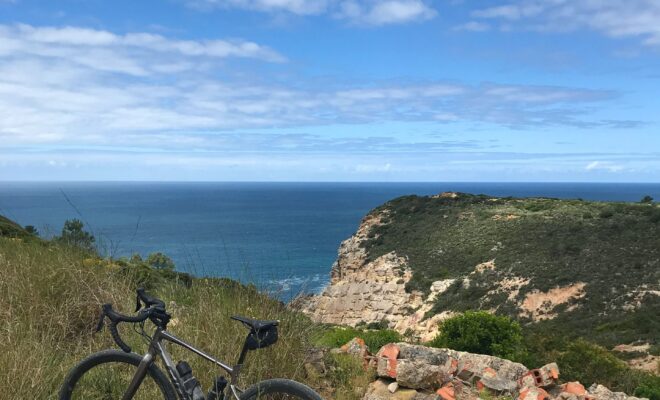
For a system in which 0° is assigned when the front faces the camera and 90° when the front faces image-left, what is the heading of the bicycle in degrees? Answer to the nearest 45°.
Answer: approximately 90°

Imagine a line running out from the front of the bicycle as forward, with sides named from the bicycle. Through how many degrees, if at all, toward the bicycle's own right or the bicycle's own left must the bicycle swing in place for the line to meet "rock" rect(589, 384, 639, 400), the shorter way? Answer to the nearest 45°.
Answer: approximately 135° to the bicycle's own right

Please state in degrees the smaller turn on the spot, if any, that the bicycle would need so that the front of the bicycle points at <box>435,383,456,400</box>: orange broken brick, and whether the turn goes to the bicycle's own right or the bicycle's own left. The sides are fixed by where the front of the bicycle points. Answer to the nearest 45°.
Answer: approximately 135° to the bicycle's own right

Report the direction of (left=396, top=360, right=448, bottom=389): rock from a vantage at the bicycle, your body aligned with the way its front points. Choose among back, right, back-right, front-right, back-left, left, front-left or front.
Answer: back-right

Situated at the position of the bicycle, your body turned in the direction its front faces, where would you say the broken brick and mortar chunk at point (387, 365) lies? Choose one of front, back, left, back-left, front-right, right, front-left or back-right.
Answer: back-right

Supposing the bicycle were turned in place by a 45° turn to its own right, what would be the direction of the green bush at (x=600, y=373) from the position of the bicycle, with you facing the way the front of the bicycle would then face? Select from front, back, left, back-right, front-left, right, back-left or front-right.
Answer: right

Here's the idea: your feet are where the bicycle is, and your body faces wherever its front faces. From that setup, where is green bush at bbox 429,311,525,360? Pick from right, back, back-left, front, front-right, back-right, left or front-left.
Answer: back-right

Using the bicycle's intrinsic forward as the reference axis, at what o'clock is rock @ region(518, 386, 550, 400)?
The rock is roughly at 5 o'clock from the bicycle.
